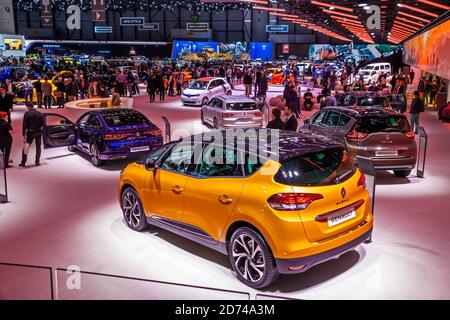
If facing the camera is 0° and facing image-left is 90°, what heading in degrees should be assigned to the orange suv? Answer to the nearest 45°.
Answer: approximately 135°

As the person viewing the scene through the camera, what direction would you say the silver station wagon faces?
facing away from the viewer and to the left of the viewer

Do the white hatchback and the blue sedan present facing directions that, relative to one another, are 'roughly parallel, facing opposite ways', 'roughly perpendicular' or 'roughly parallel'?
roughly perpendicular

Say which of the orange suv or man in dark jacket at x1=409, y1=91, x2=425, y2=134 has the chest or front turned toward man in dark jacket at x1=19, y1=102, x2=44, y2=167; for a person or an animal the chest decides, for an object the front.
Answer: the orange suv

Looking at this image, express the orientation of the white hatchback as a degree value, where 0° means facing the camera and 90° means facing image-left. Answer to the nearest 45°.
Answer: approximately 45°

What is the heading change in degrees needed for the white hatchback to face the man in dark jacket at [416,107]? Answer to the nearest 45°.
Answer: approximately 90° to its left

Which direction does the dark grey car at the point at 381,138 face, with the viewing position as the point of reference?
facing away from the viewer and to the left of the viewer

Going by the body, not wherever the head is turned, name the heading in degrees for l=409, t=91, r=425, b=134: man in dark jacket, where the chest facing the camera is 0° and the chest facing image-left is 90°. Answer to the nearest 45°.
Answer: approximately 180°

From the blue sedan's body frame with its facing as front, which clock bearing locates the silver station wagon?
The silver station wagon is roughly at 3 o'clock from the blue sedan.

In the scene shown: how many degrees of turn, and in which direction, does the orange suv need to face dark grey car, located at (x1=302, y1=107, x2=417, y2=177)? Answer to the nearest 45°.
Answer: approximately 90° to its right

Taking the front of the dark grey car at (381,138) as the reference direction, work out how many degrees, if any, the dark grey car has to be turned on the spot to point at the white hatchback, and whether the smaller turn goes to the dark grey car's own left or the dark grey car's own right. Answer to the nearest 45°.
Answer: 0° — it already faces it
